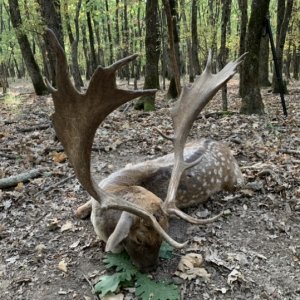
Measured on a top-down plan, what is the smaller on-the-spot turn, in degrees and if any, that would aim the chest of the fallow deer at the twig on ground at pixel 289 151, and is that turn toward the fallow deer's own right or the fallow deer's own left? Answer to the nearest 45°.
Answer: approximately 180°

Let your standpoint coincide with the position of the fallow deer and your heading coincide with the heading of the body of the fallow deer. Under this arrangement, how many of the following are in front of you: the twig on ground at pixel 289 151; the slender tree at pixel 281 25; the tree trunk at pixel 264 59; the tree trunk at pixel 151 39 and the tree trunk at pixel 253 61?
0

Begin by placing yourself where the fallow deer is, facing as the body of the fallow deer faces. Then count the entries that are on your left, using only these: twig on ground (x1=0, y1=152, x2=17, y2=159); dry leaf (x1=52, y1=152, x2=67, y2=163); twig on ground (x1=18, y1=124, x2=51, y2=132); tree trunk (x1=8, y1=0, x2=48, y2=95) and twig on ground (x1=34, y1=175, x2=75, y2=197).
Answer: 0

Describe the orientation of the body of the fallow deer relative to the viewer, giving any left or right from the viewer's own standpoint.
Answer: facing the viewer and to the left of the viewer

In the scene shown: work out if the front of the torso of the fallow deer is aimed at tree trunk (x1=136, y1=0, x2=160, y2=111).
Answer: no

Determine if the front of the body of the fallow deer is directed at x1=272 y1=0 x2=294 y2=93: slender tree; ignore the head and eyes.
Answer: no

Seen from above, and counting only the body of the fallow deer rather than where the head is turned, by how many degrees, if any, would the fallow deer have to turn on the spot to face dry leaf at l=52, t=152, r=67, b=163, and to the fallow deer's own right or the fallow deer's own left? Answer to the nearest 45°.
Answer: approximately 90° to the fallow deer's own right

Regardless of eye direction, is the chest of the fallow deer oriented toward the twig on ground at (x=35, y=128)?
no

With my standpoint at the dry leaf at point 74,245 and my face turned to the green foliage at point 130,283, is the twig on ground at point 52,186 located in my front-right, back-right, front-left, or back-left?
back-left

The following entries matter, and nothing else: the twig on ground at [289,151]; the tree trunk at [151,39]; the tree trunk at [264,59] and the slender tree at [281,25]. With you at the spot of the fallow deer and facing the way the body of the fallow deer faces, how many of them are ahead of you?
0

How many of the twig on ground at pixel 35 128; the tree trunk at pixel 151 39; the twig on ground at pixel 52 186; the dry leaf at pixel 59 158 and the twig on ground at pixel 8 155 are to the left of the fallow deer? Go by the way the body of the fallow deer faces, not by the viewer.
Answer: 0

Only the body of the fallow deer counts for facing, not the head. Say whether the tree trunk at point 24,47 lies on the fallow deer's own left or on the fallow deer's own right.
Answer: on the fallow deer's own right

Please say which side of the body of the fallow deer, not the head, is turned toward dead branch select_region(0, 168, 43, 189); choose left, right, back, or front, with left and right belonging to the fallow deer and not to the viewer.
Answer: right

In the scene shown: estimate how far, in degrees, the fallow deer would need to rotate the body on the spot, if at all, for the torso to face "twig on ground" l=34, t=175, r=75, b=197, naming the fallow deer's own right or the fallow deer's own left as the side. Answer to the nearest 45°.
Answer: approximately 90° to the fallow deer's own right
